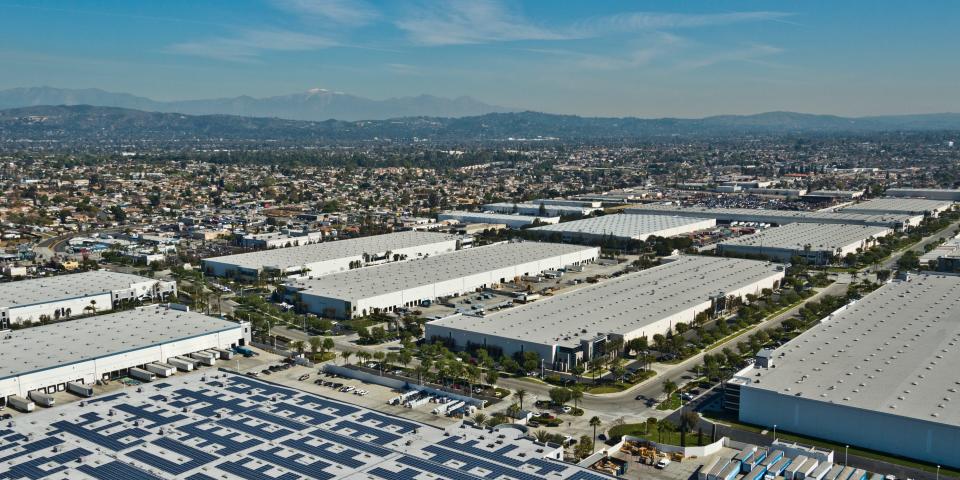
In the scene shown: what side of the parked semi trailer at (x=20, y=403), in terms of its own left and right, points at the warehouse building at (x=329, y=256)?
left

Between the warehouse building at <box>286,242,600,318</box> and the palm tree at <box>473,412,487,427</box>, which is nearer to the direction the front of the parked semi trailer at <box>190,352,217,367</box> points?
the palm tree

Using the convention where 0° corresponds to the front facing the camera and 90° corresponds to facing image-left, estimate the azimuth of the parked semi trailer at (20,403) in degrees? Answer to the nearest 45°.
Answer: approximately 315°

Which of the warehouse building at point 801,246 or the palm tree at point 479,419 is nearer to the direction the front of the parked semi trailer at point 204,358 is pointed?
the palm tree

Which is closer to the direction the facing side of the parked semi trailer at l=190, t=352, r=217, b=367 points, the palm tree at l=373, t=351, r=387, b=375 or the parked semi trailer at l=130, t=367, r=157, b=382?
the palm tree

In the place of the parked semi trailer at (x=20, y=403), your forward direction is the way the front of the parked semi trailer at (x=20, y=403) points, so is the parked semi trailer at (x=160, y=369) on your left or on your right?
on your left

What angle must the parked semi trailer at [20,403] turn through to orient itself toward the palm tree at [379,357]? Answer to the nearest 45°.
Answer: approximately 45° to its left

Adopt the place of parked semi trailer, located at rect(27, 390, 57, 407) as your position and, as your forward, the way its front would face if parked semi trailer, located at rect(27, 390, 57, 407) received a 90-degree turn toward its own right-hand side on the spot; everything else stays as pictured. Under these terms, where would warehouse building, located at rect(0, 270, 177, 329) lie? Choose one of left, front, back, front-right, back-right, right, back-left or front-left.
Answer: back-right

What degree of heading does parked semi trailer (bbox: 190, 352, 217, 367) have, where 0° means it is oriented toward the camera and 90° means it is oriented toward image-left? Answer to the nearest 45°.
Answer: approximately 315°
